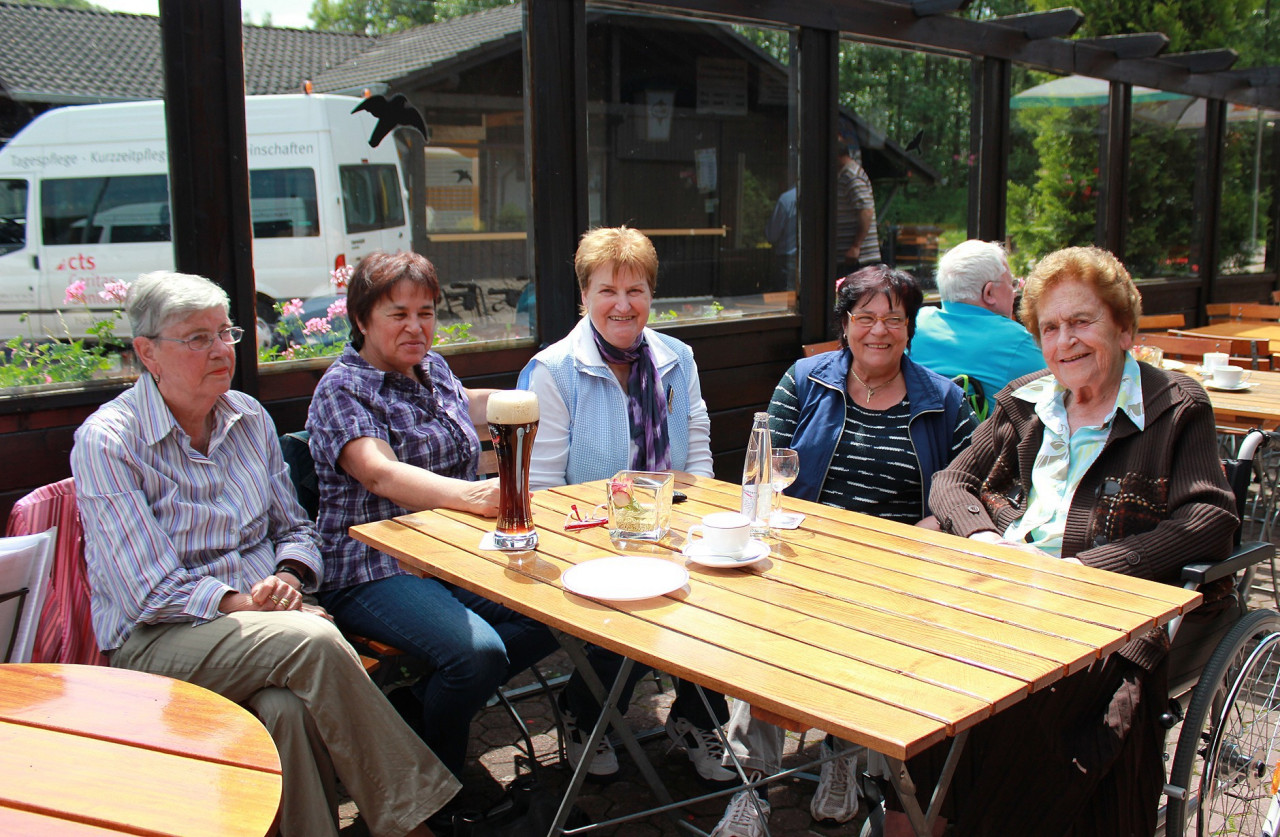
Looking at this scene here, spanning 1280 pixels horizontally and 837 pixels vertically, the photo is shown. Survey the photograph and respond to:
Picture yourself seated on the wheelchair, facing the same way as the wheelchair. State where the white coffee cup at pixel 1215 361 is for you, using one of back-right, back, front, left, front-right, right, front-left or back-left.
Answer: back-right

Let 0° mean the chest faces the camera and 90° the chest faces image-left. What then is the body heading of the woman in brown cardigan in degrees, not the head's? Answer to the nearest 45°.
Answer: approximately 45°

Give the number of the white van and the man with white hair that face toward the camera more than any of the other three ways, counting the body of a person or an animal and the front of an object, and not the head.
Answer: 0

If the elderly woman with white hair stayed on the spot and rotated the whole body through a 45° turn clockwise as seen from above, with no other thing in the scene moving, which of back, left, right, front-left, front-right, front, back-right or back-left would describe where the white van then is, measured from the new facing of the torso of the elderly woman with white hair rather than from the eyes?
back

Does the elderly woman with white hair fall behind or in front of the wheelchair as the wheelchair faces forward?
in front

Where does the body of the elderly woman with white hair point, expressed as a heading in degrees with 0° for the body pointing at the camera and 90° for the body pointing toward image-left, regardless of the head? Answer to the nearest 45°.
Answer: approximately 315°

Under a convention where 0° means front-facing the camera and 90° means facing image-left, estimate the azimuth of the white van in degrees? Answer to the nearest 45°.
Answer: approximately 135°

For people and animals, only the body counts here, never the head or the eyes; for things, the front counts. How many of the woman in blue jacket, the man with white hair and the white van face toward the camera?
1

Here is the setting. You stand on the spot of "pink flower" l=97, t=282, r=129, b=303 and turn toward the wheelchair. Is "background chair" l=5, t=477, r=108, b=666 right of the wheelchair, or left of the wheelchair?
right

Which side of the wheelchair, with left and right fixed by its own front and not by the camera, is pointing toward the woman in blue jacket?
right

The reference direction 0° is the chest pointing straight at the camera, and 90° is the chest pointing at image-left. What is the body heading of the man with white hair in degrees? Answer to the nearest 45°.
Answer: approximately 225°
